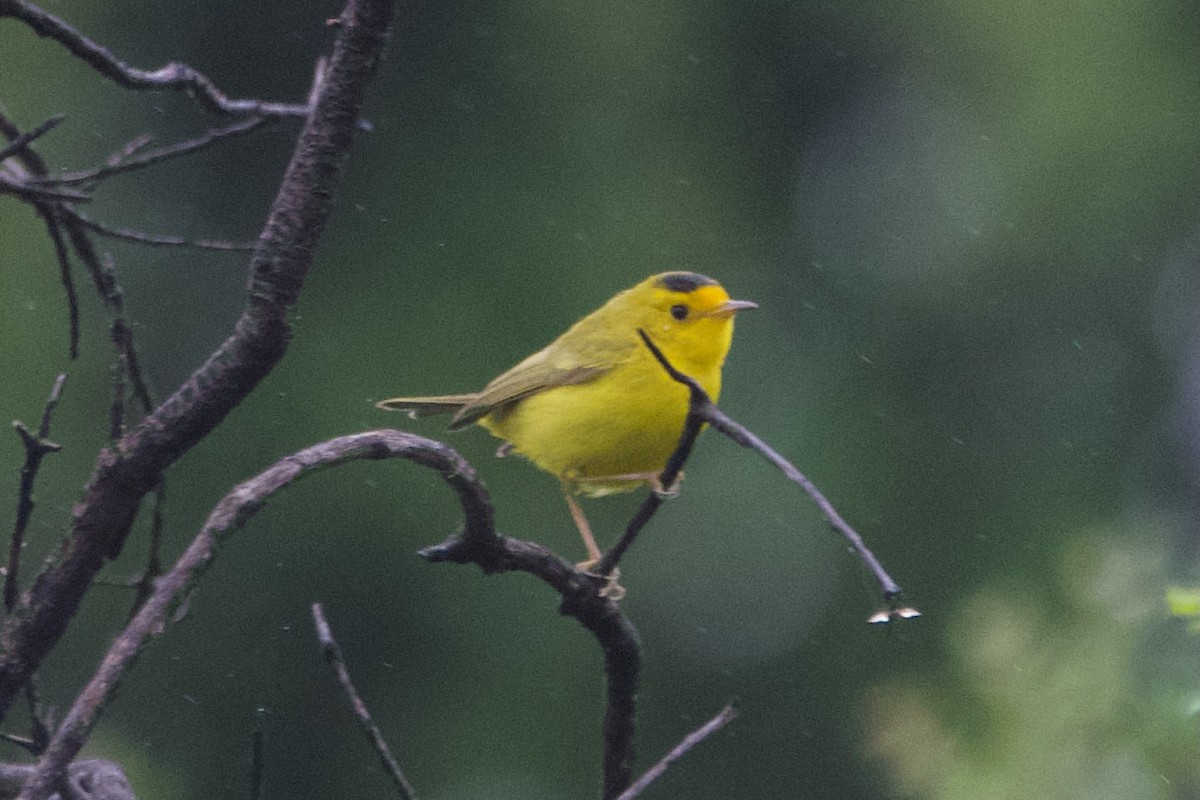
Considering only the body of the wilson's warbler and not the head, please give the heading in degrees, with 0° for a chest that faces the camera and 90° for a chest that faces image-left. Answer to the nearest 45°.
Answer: approximately 270°

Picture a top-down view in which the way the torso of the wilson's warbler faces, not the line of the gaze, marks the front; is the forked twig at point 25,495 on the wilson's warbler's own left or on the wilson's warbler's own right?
on the wilson's warbler's own right
